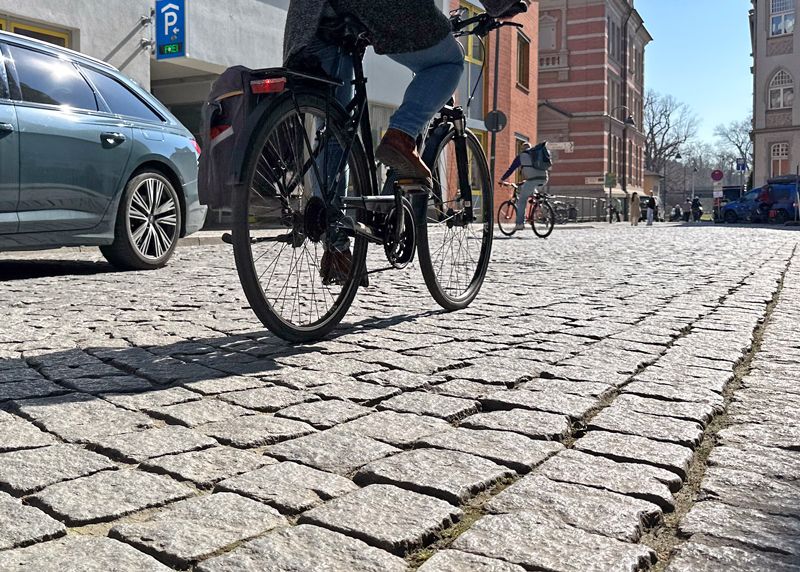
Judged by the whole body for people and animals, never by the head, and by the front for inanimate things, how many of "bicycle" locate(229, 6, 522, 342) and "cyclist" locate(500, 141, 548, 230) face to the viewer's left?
1

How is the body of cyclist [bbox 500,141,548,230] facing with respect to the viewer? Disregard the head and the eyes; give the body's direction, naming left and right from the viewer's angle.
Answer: facing to the left of the viewer

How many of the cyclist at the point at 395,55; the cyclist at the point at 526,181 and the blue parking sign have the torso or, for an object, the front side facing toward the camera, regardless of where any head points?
1

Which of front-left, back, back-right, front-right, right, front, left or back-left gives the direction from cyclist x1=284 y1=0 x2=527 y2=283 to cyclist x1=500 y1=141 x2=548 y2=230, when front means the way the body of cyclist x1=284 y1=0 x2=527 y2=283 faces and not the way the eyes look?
front-left

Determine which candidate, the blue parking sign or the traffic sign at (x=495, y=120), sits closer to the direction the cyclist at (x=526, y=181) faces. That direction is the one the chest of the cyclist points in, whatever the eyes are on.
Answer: the blue parking sign

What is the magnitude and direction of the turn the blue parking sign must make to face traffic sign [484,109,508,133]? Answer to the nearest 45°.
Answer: approximately 135° to its left

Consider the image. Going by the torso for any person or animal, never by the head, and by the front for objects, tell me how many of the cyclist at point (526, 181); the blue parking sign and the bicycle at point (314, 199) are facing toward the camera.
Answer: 1

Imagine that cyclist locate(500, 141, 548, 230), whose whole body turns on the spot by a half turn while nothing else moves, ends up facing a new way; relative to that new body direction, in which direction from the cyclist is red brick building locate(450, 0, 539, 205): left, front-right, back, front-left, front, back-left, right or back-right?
left

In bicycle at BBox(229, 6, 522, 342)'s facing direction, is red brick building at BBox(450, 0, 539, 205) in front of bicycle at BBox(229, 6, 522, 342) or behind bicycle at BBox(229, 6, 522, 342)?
in front

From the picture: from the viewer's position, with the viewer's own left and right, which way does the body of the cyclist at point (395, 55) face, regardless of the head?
facing away from the viewer and to the right of the viewer

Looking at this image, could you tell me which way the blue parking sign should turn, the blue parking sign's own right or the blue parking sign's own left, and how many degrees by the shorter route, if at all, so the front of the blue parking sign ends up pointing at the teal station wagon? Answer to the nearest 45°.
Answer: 0° — it already faces it

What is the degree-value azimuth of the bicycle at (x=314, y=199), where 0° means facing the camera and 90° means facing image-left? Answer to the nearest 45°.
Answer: approximately 225°

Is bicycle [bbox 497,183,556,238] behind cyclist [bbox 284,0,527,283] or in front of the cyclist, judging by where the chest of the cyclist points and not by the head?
in front

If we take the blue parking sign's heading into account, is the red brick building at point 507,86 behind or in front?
behind

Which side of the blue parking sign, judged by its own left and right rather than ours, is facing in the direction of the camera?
front

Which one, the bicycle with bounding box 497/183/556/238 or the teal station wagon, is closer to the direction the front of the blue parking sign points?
the teal station wagon

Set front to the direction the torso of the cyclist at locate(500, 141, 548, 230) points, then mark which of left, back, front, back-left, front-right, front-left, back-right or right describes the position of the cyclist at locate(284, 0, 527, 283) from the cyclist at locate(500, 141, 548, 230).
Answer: left
